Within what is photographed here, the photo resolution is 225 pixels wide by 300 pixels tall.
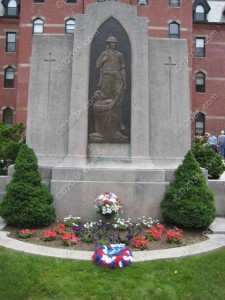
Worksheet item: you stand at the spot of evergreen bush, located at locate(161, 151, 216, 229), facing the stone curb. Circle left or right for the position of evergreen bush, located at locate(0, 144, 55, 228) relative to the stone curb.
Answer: right

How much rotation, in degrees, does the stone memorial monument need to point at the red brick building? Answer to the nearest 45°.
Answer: approximately 180°

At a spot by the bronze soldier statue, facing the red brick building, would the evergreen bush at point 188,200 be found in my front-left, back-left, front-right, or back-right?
back-right

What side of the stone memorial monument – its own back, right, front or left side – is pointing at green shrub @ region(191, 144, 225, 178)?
left

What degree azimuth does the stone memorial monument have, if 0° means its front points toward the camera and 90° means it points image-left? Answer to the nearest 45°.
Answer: approximately 0°
